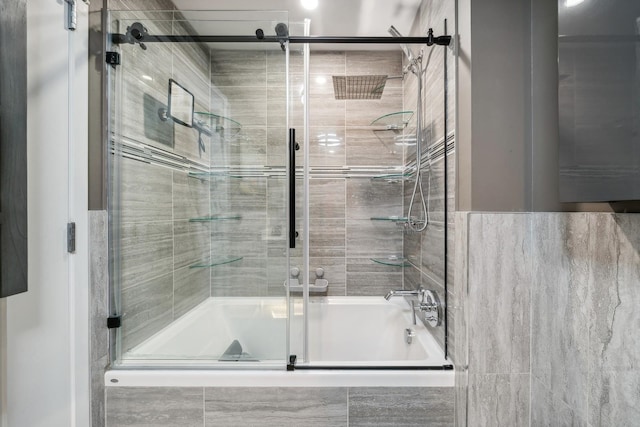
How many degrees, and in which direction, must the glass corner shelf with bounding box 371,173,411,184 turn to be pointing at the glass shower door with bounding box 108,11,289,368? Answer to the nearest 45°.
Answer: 0° — it already faces it

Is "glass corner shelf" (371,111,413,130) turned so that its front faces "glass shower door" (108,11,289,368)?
yes

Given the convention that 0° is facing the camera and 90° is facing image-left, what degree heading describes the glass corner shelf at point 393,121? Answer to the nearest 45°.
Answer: approximately 45°

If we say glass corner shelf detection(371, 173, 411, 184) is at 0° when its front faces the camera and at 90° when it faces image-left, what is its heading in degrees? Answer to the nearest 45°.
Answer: approximately 45°

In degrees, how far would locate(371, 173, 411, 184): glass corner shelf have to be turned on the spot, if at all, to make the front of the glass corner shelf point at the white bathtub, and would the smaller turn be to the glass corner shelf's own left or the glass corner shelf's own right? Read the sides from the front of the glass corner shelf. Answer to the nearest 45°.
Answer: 0° — it already faces it

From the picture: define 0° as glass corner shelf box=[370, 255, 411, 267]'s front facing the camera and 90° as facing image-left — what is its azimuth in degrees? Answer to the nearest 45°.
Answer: approximately 45°
